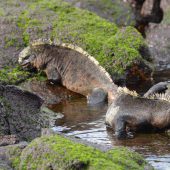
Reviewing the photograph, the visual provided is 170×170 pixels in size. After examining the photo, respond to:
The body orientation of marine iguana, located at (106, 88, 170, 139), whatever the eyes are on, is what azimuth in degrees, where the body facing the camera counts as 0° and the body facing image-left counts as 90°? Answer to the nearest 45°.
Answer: approximately 90°

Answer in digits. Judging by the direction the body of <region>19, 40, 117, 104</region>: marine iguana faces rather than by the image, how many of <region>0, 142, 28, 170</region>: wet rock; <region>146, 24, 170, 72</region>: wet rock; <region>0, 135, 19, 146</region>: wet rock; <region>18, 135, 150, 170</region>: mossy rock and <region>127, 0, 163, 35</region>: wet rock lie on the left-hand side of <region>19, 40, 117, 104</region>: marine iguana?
3

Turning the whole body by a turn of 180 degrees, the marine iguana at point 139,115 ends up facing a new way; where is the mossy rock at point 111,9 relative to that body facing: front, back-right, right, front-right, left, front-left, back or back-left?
left

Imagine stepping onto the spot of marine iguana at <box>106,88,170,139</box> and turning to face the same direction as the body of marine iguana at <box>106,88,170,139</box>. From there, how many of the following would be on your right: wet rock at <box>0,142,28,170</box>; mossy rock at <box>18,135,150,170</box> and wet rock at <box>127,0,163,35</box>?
1

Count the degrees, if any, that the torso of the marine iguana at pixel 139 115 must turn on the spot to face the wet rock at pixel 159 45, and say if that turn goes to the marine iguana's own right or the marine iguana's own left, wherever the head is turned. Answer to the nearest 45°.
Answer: approximately 90° to the marine iguana's own right

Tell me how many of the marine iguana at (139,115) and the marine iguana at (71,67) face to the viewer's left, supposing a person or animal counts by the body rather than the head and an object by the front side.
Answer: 2

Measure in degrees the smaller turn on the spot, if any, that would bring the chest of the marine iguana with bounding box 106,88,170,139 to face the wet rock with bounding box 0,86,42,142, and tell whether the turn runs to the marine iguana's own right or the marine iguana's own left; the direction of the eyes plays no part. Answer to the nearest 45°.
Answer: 0° — it already faces it

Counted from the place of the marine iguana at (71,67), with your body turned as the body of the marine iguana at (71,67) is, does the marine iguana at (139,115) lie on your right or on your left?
on your left

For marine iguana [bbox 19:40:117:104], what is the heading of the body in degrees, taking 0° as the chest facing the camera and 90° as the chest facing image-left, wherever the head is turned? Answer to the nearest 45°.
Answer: approximately 90°

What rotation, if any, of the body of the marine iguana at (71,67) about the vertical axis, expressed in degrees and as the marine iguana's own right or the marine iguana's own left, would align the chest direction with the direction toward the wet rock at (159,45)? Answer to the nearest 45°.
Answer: approximately 135° to the marine iguana's own right

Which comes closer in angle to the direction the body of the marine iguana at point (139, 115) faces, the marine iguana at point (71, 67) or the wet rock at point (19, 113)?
the wet rock

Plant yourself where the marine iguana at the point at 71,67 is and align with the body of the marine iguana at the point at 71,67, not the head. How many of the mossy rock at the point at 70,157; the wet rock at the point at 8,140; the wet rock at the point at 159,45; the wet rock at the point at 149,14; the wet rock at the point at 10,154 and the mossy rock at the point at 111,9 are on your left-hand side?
3
